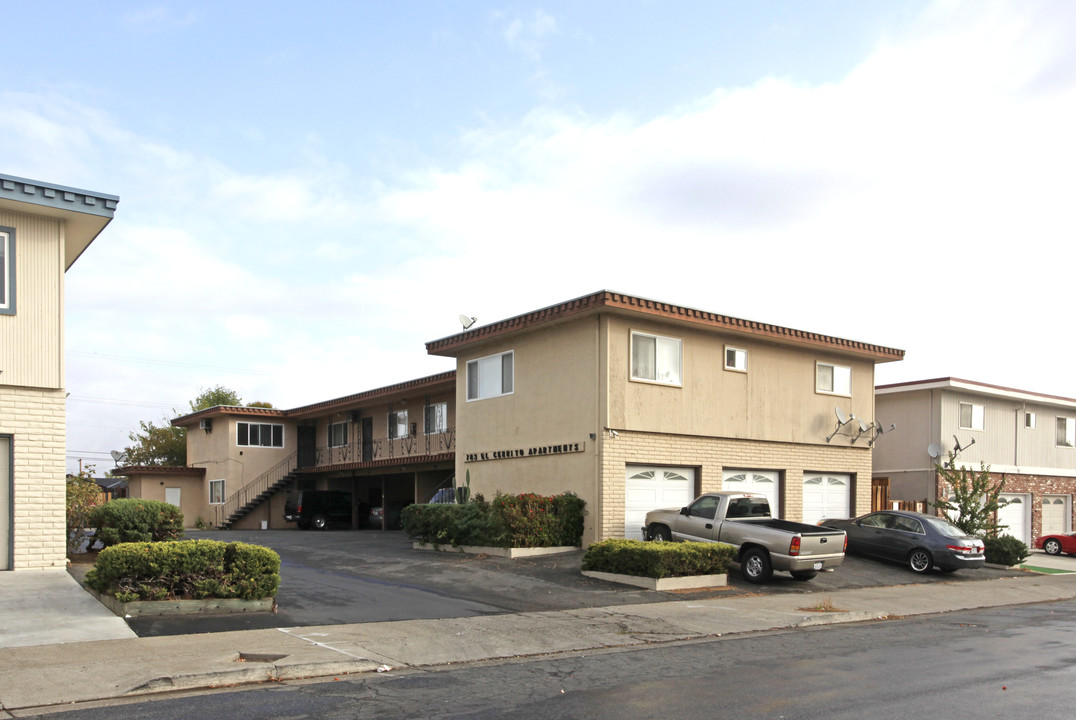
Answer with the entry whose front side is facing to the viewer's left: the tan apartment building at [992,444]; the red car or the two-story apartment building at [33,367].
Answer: the red car

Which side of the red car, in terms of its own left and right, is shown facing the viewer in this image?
left

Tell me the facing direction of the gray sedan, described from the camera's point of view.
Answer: facing away from the viewer and to the left of the viewer

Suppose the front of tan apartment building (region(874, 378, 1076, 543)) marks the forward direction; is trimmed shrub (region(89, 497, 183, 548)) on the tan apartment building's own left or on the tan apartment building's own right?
on the tan apartment building's own right

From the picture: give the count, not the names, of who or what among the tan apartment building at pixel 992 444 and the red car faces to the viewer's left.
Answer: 1
